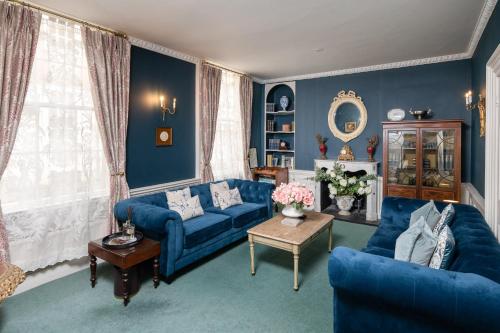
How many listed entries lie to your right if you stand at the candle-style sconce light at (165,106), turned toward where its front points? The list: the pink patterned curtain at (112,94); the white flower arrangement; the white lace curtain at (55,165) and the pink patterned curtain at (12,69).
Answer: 3

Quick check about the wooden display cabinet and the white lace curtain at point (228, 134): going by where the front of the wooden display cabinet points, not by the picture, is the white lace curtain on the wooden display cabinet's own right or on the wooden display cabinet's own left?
on the wooden display cabinet's own right

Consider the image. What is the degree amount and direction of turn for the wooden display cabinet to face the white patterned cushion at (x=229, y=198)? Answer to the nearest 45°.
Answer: approximately 45° to its right

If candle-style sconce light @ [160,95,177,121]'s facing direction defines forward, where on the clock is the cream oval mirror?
The cream oval mirror is roughly at 10 o'clock from the candle-style sconce light.

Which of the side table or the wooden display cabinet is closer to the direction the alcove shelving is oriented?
the side table

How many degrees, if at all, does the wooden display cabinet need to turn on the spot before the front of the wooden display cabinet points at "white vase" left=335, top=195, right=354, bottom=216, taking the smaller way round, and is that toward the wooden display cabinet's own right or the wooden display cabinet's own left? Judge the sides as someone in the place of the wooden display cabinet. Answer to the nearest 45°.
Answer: approximately 90° to the wooden display cabinet's own right

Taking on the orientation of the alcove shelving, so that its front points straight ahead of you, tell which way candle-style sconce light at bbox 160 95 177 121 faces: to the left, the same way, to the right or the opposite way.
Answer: to the left

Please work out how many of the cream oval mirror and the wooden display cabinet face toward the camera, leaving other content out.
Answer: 2

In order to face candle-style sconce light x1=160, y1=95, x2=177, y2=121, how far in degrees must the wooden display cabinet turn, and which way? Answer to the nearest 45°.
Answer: approximately 45° to its right

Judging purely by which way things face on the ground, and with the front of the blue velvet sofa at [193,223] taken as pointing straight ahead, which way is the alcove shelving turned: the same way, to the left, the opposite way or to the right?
to the right

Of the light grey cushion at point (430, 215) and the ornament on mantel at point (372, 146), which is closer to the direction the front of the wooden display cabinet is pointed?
the light grey cushion
